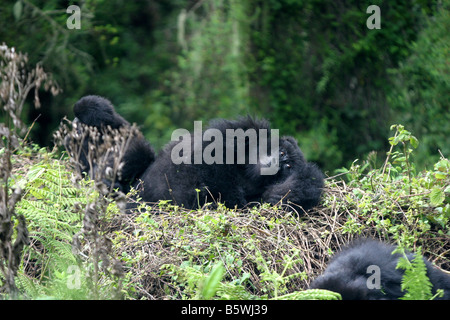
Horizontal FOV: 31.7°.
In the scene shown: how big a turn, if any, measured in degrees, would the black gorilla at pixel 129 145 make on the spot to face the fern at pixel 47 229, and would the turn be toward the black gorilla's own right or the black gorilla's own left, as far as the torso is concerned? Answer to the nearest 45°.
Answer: approximately 90° to the black gorilla's own left
